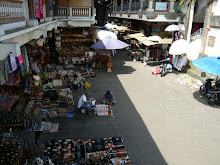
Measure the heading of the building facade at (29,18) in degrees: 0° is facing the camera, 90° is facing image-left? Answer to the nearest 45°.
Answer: approximately 315°

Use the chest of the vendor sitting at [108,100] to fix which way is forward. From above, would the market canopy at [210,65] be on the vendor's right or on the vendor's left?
on the vendor's left

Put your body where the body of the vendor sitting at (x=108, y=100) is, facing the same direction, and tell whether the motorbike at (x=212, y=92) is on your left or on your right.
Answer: on your left

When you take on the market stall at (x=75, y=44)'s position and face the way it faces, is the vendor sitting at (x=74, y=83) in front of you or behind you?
in front
